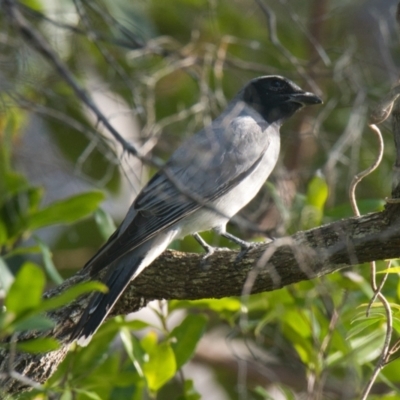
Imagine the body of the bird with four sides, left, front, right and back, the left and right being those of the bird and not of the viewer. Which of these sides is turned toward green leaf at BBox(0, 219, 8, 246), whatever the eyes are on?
back

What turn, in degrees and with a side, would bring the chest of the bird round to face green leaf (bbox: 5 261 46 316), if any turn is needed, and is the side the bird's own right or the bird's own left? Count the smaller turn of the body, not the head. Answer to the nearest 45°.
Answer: approximately 180°

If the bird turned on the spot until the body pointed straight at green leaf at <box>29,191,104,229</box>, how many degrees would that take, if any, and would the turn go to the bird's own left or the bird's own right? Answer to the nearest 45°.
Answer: approximately 135° to the bird's own right

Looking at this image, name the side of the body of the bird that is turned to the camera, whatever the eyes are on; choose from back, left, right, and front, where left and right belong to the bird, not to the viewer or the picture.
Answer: right

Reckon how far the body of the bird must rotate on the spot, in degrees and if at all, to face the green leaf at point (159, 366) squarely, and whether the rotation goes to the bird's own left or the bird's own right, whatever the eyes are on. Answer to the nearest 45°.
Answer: approximately 135° to the bird's own right

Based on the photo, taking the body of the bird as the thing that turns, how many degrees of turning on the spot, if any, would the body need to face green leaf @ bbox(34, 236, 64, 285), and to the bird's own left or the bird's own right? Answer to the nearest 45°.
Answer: approximately 135° to the bird's own right
